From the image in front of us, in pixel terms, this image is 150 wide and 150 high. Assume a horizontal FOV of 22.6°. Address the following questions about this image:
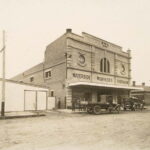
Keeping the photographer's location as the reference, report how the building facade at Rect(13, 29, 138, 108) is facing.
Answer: facing the viewer and to the right of the viewer

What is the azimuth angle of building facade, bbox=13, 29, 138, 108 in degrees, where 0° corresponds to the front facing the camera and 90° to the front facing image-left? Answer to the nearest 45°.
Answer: approximately 315°
